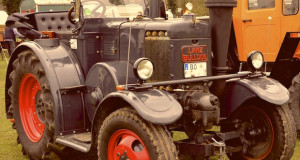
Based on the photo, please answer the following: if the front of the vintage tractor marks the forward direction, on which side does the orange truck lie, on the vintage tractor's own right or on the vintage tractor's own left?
on the vintage tractor's own left

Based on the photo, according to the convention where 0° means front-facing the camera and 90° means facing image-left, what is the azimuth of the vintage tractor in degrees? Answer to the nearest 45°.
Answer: approximately 315°

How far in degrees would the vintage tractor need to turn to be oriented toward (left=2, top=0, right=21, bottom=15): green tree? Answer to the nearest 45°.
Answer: approximately 135° to its left
